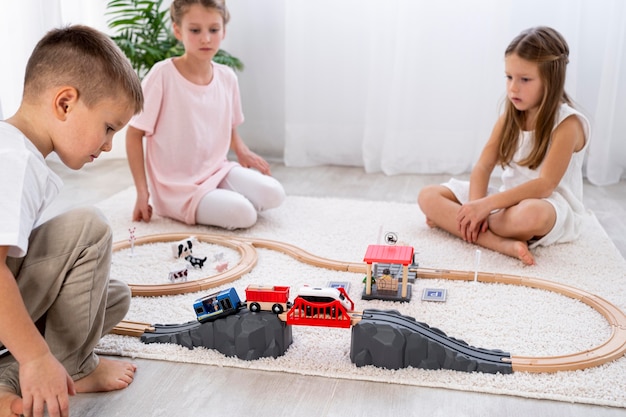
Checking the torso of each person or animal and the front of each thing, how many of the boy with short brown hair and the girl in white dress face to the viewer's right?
1

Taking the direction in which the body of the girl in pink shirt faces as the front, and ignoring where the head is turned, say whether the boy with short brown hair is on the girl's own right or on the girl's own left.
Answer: on the girl's own right

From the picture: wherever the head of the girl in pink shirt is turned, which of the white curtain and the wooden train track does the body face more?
the wooden train track

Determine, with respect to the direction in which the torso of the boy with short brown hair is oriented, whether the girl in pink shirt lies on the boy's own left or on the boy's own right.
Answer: on the boy's own left

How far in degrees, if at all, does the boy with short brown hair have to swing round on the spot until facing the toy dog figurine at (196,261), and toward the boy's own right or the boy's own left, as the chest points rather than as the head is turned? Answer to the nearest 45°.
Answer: approximately 45° to the boy's own left

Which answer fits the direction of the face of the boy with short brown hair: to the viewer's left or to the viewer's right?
to the viewer's right

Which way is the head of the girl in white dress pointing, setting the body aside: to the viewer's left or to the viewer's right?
to the viewer's left

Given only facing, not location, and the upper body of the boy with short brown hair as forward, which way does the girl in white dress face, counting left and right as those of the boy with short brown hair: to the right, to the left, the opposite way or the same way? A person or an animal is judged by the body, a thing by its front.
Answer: the opposite way

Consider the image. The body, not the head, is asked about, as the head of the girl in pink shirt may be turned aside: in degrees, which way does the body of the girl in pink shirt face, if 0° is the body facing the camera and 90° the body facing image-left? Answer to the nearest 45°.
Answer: approximately 315°

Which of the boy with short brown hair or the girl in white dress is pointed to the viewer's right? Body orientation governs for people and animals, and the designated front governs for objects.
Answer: the boy with short brown hair

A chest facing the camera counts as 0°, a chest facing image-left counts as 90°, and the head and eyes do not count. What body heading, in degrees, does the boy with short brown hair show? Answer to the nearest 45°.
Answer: approximately 270°
